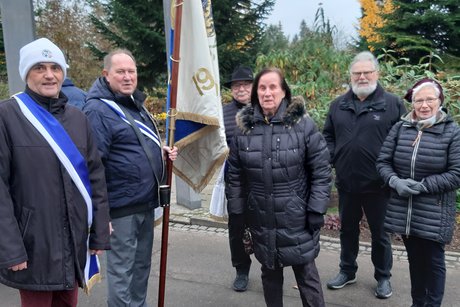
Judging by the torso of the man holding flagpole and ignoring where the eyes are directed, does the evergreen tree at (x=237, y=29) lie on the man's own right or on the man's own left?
on the man's own left

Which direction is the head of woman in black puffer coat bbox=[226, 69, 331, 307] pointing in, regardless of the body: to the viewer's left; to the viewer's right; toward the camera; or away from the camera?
toward the camera

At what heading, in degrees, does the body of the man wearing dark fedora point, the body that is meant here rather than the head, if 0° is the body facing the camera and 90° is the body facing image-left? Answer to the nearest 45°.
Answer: approximately 0°

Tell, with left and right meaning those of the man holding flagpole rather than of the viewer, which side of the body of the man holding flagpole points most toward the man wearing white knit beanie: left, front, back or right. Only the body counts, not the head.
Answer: right

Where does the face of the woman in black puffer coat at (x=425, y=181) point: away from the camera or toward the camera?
toward the camera

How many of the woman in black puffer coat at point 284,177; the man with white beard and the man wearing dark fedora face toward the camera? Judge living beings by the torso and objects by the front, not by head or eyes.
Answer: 3

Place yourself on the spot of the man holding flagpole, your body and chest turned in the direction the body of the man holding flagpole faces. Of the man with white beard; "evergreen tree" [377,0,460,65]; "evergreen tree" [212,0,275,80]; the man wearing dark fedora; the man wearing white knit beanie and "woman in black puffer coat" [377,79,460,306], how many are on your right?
1

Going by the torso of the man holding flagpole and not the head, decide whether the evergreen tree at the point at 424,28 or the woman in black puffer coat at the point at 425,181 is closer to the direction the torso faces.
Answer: the woman in black puffer coat

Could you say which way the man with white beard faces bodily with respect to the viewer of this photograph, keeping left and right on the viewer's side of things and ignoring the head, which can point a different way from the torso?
facing the viewer

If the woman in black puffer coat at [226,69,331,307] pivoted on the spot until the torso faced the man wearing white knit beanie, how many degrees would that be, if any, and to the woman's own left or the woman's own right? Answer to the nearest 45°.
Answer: approximately 45° to the woman's own right

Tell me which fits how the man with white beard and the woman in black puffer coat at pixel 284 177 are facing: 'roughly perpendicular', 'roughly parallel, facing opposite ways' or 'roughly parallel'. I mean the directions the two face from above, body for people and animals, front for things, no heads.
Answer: roughly parallel

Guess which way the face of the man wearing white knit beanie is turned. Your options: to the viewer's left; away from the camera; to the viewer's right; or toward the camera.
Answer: toward the camera

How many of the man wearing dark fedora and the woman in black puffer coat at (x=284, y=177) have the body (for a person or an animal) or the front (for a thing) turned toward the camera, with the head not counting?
2

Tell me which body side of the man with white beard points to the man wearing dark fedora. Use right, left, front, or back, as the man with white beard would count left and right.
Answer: right

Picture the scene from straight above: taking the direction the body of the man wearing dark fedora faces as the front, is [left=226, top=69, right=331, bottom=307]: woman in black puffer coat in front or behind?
in front

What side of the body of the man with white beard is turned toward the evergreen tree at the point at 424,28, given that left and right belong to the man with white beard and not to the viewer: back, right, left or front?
back

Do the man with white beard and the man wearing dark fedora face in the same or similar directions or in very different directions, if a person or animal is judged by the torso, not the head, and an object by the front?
same or similar directions

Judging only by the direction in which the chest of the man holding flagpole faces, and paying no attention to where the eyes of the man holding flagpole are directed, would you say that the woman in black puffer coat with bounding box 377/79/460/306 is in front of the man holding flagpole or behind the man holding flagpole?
in front

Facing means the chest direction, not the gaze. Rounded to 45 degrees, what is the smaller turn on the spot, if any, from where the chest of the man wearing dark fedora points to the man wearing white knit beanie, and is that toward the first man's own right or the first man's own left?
approximately 45° to the first man's own right
